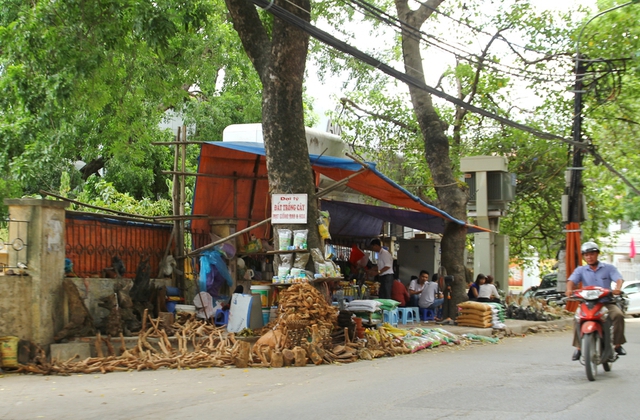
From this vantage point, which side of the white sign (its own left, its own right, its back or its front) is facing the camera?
front

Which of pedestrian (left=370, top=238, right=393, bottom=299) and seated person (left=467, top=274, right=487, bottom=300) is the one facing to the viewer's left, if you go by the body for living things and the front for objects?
the pedestrian

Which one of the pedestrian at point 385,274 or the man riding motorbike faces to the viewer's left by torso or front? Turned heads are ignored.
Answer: the pedestrian

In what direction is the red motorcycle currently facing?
toward the camera

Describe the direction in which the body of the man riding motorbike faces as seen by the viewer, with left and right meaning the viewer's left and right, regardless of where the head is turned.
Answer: facing the viewer

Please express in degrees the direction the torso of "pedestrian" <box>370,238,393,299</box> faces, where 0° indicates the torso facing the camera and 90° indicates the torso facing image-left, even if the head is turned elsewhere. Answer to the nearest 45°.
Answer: approximately 90°

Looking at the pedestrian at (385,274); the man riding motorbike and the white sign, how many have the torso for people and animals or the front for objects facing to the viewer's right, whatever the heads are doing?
0
